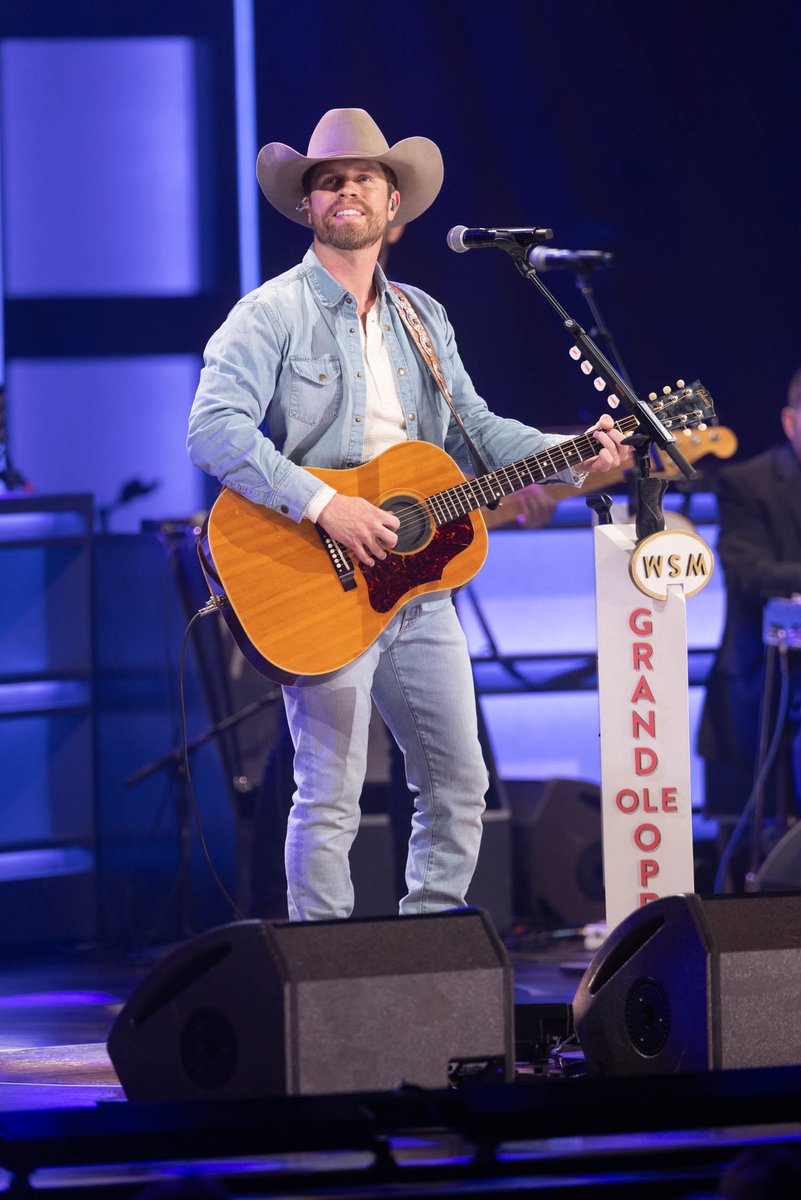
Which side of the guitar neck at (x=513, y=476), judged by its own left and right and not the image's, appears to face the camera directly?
front

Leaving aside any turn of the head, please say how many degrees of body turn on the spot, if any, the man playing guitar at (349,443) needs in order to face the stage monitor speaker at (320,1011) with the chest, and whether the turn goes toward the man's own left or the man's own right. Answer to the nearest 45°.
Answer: approximately 45° to the man's own right

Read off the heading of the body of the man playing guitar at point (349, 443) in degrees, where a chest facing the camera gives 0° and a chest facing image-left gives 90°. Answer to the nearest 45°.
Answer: approximately 315°

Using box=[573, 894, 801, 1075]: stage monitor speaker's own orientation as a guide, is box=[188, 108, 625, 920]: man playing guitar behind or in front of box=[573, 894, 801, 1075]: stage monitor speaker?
in front

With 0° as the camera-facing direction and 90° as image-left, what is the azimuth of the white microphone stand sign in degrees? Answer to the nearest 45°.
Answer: approximately 0°

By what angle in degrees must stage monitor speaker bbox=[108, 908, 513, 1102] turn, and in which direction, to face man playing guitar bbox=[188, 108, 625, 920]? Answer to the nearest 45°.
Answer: approximately 45° to its right

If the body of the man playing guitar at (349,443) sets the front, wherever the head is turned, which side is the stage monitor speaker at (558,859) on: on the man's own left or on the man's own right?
on the man's own left

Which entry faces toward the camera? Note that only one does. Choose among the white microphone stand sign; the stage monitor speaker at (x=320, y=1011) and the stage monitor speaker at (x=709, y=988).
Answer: the white microphone stand sign

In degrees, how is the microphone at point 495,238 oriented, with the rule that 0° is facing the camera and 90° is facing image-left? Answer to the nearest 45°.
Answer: approximately 90°

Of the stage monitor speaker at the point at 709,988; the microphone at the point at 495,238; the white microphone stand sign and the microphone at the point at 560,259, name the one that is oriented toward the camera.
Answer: the white microphone stand sign

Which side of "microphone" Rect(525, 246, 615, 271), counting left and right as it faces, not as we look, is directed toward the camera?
left

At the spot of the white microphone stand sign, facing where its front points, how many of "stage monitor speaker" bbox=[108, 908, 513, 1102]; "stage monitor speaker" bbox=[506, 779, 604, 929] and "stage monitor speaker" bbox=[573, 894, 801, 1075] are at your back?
1

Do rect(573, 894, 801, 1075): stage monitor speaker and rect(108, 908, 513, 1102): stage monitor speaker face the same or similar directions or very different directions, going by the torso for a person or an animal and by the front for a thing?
same or similar directions

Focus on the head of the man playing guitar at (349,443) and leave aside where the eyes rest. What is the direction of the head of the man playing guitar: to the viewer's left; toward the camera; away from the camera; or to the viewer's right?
toward the camera

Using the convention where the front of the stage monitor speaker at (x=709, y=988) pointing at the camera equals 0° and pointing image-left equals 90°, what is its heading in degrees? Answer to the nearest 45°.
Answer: approximately 135°

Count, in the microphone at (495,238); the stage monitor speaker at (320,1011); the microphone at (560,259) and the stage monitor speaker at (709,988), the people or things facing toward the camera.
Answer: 0
